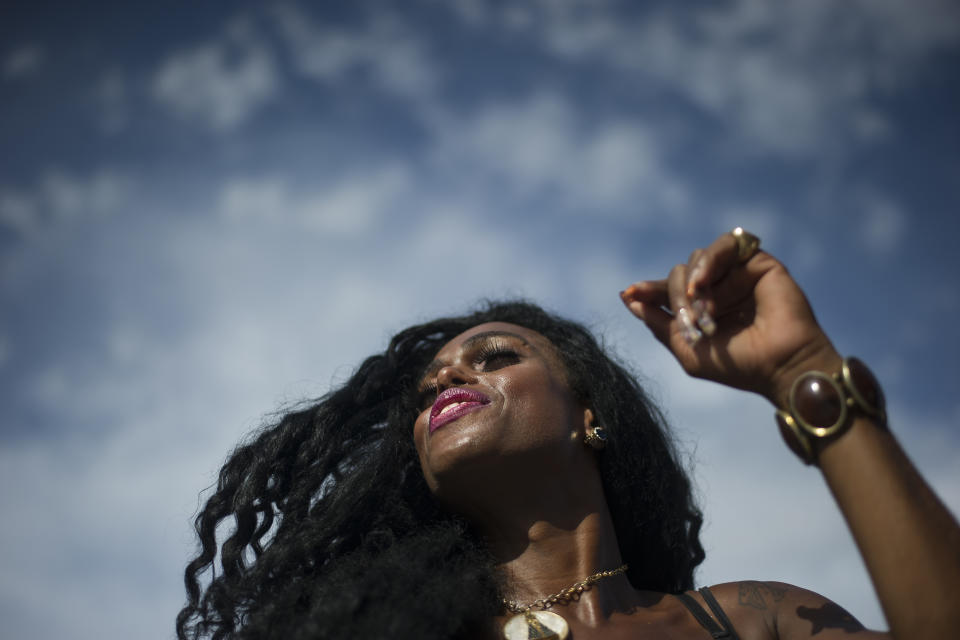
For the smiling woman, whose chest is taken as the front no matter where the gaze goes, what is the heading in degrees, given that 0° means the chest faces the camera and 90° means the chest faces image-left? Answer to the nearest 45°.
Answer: approximately 45°
